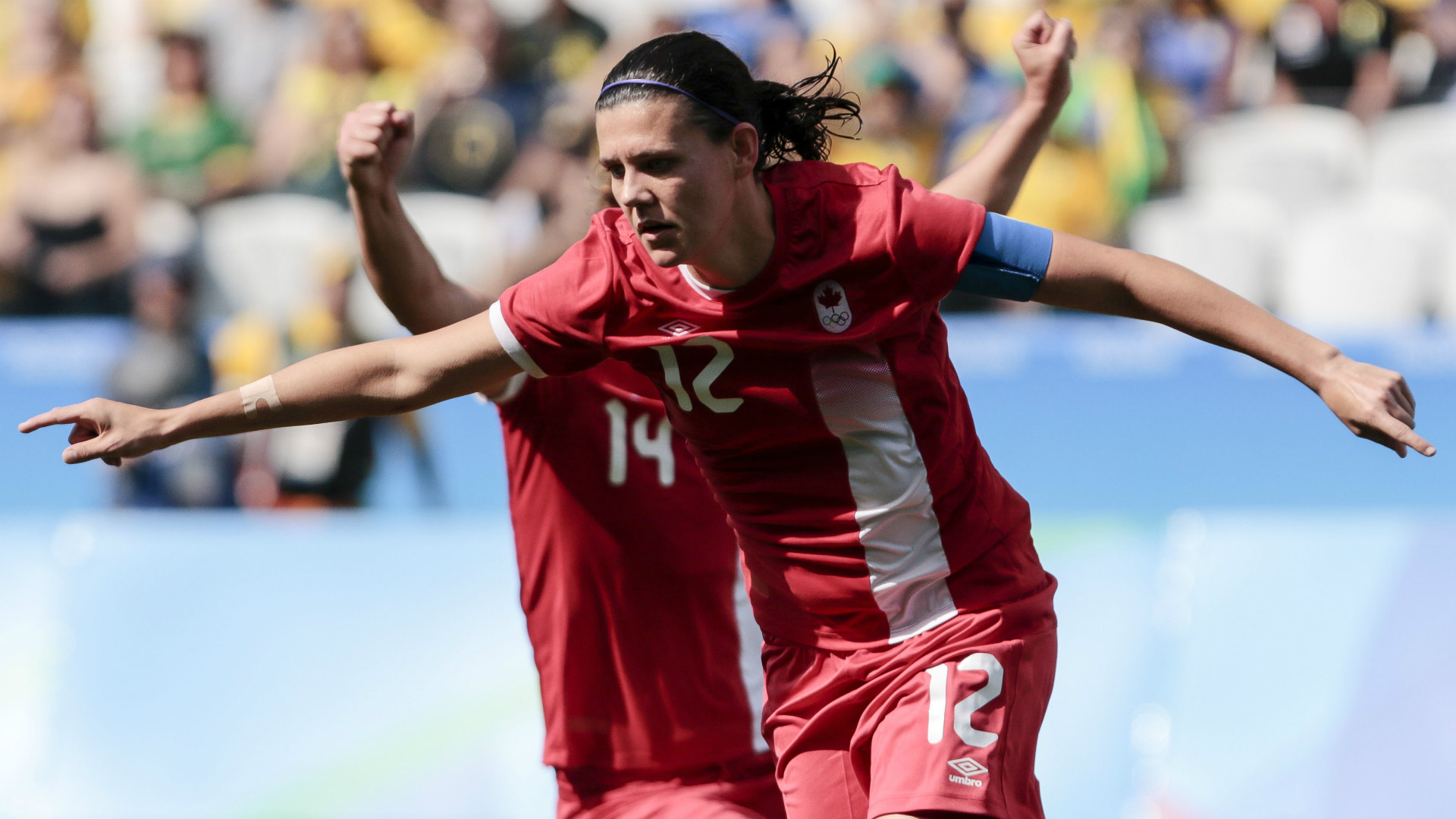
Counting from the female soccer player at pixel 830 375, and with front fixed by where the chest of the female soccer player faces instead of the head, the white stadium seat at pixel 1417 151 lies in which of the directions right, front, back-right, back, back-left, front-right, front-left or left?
back-left

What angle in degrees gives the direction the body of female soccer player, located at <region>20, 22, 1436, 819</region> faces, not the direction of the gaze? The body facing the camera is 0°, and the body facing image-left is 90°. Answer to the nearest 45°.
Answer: approximately 0°

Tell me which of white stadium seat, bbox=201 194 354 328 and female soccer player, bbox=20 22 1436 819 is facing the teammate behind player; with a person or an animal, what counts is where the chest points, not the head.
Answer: the white stadium seat

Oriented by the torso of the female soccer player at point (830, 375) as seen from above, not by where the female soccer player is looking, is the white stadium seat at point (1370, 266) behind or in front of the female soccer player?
behind

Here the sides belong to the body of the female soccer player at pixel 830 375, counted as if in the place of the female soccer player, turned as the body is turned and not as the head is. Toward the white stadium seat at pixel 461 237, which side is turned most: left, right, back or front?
back

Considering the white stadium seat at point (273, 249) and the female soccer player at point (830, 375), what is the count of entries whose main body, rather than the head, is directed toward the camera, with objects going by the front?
2
